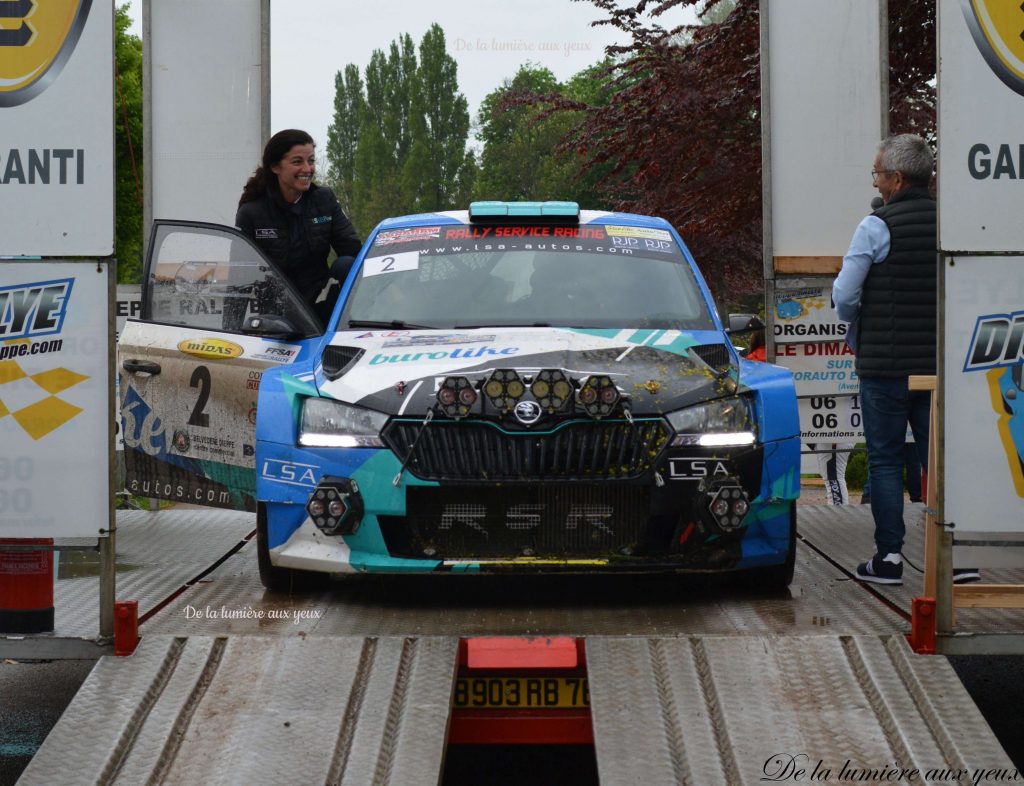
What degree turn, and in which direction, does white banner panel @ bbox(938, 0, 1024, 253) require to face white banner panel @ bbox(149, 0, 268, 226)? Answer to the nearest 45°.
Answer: approximately 135° to its right

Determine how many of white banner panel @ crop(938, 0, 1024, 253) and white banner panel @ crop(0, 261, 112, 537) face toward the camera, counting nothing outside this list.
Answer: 2

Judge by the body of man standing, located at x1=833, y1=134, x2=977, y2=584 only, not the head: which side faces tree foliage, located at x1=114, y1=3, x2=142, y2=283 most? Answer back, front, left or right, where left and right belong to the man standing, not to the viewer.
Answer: front

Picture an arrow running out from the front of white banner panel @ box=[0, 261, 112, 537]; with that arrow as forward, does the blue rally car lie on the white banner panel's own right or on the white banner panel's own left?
on the white banner panel's own left

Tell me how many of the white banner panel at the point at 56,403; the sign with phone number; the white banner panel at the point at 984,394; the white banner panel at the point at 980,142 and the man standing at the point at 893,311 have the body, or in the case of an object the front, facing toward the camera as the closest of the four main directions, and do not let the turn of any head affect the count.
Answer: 4

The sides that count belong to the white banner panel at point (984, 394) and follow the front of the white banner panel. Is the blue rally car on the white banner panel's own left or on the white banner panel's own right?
on the white banner panel's own right

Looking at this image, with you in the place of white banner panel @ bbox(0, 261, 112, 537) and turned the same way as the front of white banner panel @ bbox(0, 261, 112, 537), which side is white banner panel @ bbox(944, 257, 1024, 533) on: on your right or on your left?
on your left
